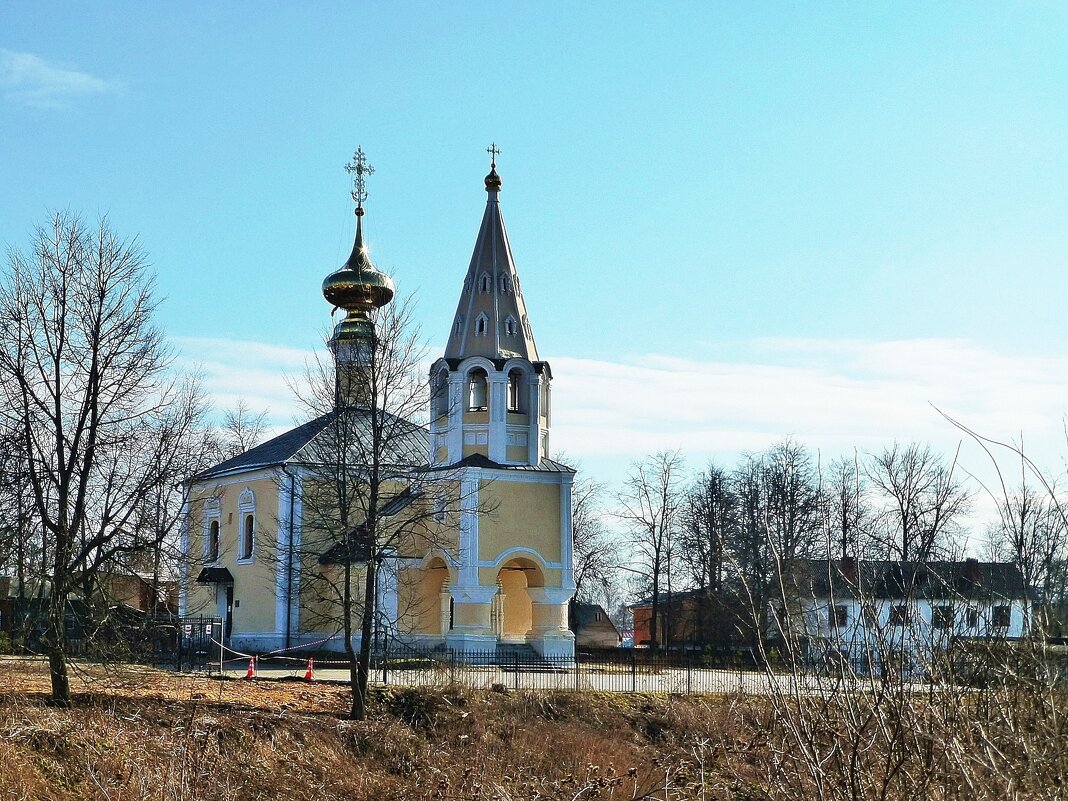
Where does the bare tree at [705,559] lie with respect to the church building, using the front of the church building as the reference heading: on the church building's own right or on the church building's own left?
on the church building's own left

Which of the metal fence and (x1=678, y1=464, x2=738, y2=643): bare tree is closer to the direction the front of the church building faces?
the metal fence

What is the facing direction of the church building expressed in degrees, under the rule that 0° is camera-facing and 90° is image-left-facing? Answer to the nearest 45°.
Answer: approximately 315°
